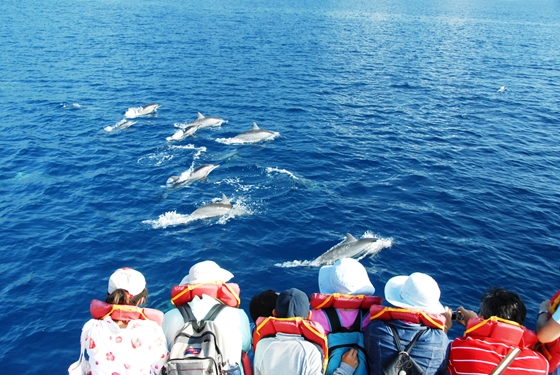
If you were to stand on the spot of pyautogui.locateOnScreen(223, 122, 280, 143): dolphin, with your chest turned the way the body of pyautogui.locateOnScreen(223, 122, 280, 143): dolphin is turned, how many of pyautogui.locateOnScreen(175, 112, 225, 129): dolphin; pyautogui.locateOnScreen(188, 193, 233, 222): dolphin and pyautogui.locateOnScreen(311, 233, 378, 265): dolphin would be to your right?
2

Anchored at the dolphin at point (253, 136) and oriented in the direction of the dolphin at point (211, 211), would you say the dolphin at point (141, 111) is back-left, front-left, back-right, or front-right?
back-right

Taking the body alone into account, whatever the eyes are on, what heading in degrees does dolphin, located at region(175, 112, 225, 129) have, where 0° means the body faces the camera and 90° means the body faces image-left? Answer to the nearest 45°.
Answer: approximately 270°

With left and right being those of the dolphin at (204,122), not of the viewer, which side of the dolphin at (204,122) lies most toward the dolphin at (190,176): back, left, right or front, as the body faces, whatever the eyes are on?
right

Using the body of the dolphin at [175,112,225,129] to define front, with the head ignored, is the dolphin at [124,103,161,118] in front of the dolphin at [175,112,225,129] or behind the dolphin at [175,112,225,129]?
behind

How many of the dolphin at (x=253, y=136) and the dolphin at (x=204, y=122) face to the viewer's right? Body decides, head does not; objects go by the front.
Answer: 2

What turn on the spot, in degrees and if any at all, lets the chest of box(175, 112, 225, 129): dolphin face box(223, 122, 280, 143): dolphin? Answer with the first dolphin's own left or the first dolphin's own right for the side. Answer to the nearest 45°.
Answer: approximately 45° to the first dolphin's own right

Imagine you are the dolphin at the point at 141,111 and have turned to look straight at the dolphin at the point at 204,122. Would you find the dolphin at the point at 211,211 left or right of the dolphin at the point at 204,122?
right

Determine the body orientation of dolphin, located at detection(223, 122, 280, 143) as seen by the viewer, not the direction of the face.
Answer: to the viewer's right

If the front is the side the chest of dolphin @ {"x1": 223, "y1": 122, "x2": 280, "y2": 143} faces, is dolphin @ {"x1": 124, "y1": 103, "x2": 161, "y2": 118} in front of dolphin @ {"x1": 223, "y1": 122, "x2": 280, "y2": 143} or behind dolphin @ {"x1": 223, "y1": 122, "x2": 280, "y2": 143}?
behind
